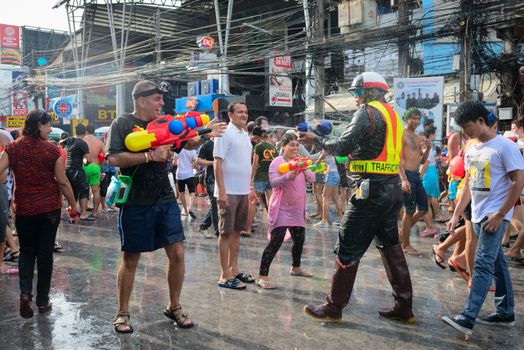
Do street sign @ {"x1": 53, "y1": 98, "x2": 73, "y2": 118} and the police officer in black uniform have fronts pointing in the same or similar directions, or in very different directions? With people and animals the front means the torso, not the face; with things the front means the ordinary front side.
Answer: very different directions

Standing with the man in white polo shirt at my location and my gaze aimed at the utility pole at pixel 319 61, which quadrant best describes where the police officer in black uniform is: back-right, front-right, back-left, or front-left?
back-right

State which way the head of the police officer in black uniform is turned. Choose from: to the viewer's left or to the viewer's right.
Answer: to the viewer's left

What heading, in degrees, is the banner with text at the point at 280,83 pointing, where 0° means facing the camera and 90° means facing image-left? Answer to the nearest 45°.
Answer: approximately 0°

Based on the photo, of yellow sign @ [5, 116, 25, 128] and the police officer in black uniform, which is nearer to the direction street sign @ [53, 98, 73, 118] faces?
the police officer in black uniform

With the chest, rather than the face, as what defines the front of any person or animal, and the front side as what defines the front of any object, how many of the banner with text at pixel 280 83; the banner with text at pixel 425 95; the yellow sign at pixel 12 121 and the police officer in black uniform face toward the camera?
3

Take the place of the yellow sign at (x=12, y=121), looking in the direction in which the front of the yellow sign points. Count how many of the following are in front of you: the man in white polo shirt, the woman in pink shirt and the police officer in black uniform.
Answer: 3

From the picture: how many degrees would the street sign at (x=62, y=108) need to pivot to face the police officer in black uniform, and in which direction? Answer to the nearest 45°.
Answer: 0° — it already faces them

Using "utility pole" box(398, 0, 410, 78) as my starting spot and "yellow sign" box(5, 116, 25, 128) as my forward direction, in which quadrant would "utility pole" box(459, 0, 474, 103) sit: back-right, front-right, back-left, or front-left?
back-left
